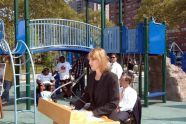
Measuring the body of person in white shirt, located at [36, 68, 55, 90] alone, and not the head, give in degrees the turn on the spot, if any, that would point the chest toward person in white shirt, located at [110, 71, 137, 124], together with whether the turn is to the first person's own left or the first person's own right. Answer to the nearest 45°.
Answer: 0° — they already face them

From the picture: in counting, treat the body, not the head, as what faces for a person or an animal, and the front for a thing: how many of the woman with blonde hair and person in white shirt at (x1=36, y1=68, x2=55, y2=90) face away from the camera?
0

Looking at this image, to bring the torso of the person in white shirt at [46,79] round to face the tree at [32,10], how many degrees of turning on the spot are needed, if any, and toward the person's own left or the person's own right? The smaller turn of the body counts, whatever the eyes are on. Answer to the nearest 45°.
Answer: approximately 180°

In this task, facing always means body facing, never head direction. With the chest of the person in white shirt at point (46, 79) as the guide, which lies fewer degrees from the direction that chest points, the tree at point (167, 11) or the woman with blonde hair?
the woman with blonde hair

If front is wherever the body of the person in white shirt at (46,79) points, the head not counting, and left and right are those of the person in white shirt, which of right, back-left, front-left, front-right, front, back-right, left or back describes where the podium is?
front

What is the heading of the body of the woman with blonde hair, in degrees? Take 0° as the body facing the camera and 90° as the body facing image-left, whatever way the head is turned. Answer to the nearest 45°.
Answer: approximately 45°

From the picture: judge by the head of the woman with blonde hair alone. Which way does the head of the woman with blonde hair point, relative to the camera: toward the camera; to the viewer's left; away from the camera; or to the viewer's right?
to the viewer's left

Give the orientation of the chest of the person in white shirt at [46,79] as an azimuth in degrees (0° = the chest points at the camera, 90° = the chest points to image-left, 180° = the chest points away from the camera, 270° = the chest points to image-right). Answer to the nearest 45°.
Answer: approximately 0°

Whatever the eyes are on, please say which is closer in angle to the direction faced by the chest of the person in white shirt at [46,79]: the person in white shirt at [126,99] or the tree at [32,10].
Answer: the person in white shirt

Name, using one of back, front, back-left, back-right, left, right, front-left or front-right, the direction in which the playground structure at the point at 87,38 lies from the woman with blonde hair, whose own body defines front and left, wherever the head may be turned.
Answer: back-right
